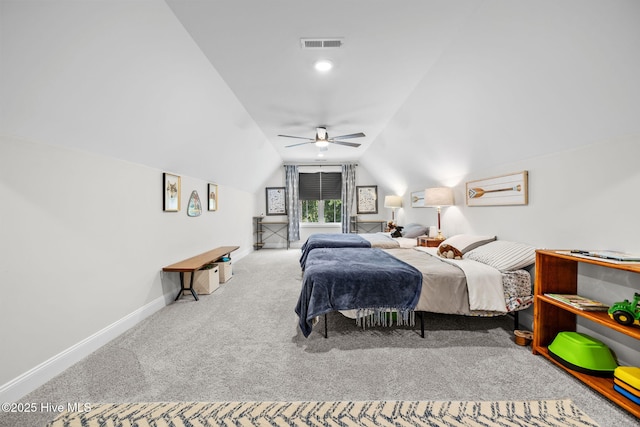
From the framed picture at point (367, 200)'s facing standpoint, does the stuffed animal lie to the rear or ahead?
ahead

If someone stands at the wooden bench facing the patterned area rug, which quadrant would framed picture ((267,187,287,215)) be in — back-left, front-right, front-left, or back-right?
back-left

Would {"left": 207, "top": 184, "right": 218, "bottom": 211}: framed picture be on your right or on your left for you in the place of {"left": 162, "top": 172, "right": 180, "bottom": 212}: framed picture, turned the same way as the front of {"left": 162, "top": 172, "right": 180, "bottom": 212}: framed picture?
on your left

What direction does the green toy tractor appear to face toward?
to the viewer's left

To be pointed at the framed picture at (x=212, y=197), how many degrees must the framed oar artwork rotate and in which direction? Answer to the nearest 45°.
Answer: approximately 45° to its right

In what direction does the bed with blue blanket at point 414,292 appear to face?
to the viewer's left

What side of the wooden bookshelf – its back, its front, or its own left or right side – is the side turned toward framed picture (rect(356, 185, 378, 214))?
right

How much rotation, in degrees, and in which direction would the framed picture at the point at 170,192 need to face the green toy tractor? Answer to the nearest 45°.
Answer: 0° — it already faces it

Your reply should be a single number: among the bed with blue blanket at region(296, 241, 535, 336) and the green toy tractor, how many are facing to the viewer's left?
2

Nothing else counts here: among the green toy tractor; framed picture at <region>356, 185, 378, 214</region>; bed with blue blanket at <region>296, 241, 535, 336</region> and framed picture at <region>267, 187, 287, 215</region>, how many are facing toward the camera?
2

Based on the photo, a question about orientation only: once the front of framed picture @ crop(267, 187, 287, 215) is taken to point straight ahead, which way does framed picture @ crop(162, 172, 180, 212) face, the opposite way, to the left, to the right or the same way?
to the left

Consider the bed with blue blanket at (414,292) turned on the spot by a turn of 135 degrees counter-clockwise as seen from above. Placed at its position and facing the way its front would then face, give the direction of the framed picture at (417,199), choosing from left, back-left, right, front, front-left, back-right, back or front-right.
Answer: back-left
